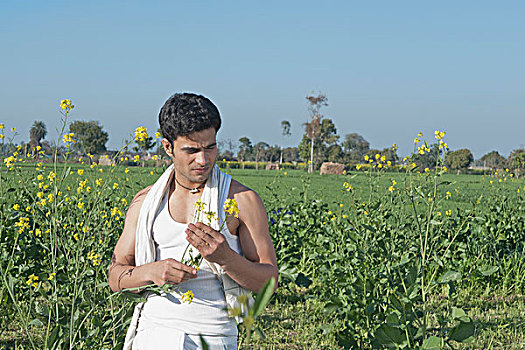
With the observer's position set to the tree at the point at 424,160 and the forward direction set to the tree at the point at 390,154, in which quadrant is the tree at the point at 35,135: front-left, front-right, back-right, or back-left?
front-left

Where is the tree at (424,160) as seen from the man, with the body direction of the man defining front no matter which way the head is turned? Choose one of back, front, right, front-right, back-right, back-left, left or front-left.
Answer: back-left

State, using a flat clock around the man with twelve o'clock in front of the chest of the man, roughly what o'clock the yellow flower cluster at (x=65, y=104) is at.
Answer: The yellow flower cluster is roughly at 4 o'clock from the man.

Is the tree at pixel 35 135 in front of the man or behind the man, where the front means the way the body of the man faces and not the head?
behind

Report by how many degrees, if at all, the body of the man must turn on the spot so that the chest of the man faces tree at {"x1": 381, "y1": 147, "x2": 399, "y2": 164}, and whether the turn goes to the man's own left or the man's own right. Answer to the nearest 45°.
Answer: approximately 135° to the man's own left

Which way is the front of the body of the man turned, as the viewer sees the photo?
toward the camera
